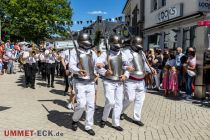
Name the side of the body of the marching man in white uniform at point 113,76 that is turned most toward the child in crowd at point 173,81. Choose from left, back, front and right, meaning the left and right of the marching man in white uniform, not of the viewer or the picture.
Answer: left

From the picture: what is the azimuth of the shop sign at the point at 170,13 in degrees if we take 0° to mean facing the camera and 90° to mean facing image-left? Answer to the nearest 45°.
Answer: approximately 45°

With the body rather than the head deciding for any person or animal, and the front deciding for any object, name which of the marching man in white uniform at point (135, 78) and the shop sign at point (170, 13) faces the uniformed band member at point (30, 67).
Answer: the shop sign

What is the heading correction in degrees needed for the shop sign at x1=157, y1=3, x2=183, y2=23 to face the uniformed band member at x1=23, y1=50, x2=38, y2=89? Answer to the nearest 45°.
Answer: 0° — it already faces them

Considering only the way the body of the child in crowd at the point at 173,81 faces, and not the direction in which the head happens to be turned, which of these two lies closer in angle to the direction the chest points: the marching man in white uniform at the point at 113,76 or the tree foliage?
the marching man in white uniform

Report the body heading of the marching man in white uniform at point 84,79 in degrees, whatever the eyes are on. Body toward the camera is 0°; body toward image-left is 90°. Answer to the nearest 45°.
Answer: approximately 315°

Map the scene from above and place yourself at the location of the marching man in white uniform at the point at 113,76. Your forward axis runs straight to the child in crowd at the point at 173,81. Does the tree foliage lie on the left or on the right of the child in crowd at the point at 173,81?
left

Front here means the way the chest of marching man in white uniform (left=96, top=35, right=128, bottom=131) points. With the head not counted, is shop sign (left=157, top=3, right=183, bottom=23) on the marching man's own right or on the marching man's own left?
on the marching man's own left
